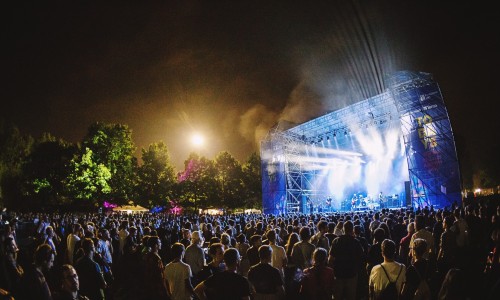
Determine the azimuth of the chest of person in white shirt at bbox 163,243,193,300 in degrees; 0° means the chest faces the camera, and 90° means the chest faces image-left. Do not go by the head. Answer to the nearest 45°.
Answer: approximately 225°

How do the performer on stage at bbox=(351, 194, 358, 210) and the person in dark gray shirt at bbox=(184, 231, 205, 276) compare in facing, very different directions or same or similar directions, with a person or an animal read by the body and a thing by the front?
very different directions

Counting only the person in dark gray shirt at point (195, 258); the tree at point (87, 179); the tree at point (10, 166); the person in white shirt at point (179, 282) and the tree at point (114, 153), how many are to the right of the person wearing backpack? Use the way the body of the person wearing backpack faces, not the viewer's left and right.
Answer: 0

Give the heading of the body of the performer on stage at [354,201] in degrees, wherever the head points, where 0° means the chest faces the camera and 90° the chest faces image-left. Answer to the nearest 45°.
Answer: approximately 45°

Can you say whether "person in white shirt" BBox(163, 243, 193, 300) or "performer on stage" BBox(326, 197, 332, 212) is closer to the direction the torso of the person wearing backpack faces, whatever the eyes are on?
the performer on stage

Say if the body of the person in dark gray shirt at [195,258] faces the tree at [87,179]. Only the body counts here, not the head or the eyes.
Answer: no

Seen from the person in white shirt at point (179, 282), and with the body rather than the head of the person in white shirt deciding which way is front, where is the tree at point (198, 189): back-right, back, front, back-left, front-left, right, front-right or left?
front-left

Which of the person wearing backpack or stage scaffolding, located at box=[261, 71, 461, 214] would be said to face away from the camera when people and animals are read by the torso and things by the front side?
the person wearing backpack

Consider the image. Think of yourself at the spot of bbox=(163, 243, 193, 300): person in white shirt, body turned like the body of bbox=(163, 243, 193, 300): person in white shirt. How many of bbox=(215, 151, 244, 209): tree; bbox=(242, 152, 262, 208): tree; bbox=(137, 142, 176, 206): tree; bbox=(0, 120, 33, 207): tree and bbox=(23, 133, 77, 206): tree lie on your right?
0

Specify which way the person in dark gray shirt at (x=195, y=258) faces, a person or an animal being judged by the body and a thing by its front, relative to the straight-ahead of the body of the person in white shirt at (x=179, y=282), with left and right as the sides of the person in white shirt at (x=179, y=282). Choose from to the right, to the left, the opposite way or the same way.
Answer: the same way

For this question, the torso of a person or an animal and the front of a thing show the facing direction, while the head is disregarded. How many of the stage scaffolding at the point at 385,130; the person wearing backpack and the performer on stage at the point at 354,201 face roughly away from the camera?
1

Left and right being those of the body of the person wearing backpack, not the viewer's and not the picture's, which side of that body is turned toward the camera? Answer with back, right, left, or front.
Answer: back

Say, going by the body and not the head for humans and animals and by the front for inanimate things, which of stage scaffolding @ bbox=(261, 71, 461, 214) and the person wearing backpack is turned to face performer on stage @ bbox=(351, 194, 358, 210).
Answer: the person wearing backpack

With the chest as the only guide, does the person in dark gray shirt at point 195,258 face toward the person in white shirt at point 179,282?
no

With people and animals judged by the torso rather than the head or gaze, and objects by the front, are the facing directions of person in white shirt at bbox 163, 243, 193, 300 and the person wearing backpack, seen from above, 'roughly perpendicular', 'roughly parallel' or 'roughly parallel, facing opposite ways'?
roughly parallel

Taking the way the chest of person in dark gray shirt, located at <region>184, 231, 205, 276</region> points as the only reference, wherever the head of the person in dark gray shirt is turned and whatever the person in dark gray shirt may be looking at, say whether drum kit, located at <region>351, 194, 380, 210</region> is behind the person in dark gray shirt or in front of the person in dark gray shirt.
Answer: in front

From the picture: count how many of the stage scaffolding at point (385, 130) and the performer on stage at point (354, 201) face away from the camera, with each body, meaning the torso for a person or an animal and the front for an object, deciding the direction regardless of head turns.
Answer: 0

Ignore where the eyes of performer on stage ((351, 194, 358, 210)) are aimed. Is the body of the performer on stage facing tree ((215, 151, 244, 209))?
no

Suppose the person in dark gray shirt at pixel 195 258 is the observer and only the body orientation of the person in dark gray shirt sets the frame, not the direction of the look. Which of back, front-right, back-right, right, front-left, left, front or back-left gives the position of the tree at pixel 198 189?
front-left

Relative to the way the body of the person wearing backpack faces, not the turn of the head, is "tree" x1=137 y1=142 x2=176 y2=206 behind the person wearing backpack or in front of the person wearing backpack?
in front

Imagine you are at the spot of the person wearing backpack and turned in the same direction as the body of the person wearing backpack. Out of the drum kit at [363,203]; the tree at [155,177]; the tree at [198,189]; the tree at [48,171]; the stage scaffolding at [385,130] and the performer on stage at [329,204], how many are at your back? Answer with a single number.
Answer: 0

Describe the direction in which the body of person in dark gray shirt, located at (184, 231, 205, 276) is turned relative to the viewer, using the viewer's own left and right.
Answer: facing away from the viewer and to the right of the viewer
